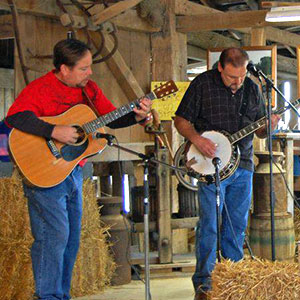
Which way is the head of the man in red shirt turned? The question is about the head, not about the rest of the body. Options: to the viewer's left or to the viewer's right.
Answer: to the viewer's right

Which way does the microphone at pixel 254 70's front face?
to the viewer's left

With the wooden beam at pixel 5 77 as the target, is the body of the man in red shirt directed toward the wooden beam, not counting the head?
no

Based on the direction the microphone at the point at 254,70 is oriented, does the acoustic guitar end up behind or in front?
in front

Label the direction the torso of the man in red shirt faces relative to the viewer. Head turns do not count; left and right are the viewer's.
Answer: facing the viewer and to the right of the viewer

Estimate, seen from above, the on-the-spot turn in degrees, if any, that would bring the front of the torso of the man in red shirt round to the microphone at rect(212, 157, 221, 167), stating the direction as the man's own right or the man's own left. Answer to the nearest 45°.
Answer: approximately 45° to the man's own left

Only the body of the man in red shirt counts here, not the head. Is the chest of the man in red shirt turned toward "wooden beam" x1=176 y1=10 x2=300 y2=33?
no

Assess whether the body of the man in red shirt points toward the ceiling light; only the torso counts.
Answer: no
